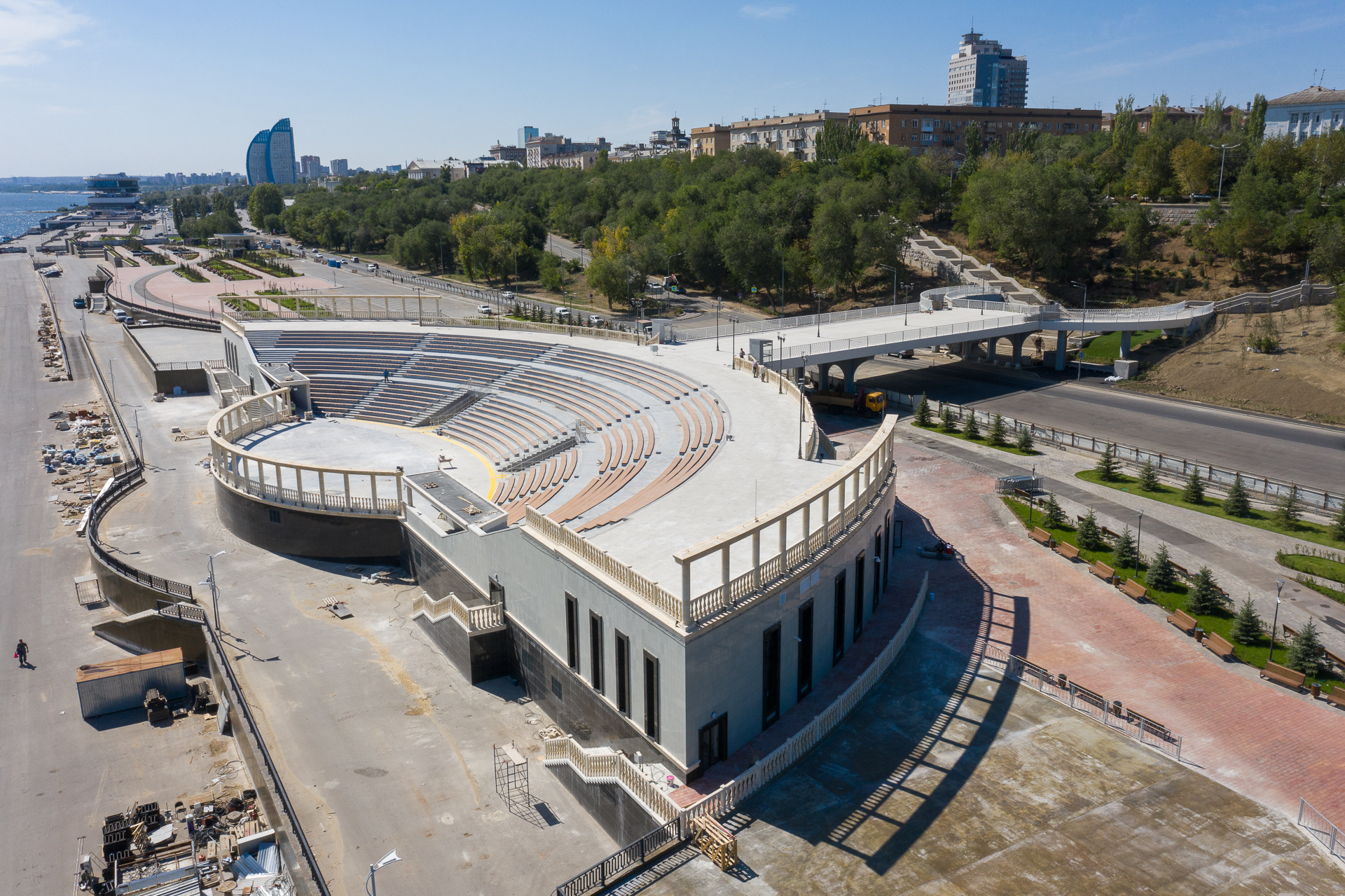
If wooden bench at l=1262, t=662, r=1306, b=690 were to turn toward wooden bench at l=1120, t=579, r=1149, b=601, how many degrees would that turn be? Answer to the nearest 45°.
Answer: approximately 90° to its right

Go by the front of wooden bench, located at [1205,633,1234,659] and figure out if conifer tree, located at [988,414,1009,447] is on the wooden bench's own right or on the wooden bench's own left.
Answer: on the wooden bench's own right

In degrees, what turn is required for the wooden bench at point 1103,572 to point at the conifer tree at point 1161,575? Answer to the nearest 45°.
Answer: approximately 135° to its left

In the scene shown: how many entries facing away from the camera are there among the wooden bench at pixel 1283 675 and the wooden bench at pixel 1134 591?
0

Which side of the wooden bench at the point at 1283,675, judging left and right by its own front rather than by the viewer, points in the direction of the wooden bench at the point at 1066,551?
right

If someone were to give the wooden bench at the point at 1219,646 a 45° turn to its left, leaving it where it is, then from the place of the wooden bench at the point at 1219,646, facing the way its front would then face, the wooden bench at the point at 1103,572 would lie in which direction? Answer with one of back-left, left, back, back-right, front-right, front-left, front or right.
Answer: back-right

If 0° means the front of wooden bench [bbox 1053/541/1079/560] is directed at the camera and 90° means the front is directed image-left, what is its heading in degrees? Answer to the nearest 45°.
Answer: approximately 45°

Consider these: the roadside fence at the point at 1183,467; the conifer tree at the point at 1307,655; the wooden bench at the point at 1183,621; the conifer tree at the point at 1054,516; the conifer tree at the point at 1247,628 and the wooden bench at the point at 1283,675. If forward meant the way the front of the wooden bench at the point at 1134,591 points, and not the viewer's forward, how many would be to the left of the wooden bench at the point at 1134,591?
4

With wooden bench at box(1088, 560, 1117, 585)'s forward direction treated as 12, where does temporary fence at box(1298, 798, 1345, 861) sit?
The temporary fence is roughly at 10 o'clock from the wooden bench.

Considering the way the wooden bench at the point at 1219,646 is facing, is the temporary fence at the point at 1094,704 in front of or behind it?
in front

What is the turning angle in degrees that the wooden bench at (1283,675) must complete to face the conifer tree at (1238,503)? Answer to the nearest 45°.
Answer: approximately 135° to its right

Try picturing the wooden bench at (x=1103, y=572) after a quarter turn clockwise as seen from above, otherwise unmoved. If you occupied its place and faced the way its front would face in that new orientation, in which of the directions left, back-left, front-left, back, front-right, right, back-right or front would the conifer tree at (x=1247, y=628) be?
back

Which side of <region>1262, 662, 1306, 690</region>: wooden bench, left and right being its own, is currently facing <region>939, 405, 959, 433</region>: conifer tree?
right

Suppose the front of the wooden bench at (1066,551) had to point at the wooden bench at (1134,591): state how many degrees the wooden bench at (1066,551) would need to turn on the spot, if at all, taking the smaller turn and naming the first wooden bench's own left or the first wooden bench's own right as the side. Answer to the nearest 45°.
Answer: approximately 90° to the first wooden bench's own left

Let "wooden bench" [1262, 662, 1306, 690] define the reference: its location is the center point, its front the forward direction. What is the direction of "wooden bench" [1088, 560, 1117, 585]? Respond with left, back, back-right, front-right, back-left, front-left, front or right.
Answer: right
